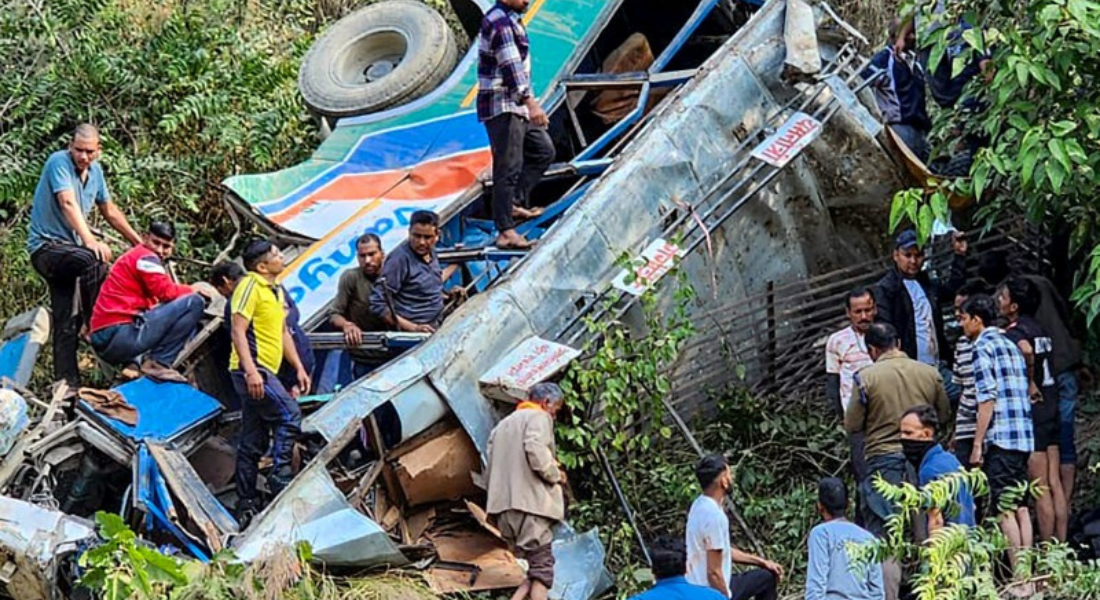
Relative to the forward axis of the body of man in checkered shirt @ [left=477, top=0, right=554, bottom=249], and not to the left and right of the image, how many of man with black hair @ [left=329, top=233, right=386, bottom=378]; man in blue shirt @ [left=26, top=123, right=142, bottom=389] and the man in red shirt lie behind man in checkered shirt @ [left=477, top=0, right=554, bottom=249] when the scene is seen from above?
3

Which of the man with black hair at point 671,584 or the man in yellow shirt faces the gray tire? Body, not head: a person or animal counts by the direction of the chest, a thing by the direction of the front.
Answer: the man with black hair

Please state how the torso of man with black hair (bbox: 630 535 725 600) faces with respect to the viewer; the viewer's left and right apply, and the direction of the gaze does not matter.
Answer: facing away from the viewer

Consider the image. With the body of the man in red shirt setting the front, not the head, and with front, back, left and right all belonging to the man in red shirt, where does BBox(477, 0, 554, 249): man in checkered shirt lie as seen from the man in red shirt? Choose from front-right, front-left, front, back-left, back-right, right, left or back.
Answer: front

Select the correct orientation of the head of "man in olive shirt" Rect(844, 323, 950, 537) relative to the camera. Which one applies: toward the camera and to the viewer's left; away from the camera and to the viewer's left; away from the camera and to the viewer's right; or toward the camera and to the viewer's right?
away from the camera and to the viewer's left

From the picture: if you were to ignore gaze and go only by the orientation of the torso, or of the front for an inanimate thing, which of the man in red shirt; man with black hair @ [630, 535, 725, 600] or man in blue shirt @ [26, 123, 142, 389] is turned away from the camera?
the man with black hair

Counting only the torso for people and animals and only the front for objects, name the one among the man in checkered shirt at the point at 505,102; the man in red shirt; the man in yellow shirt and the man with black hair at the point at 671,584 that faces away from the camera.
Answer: the man with black hair

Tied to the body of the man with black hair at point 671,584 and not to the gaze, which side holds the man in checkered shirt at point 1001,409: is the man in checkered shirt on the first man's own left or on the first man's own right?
on the first man's own right

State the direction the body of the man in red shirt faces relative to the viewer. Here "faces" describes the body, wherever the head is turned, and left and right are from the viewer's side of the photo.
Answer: facing to the right of the viewer

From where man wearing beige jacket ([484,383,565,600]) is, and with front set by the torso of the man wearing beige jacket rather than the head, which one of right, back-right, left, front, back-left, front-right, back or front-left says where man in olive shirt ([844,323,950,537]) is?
front-right
